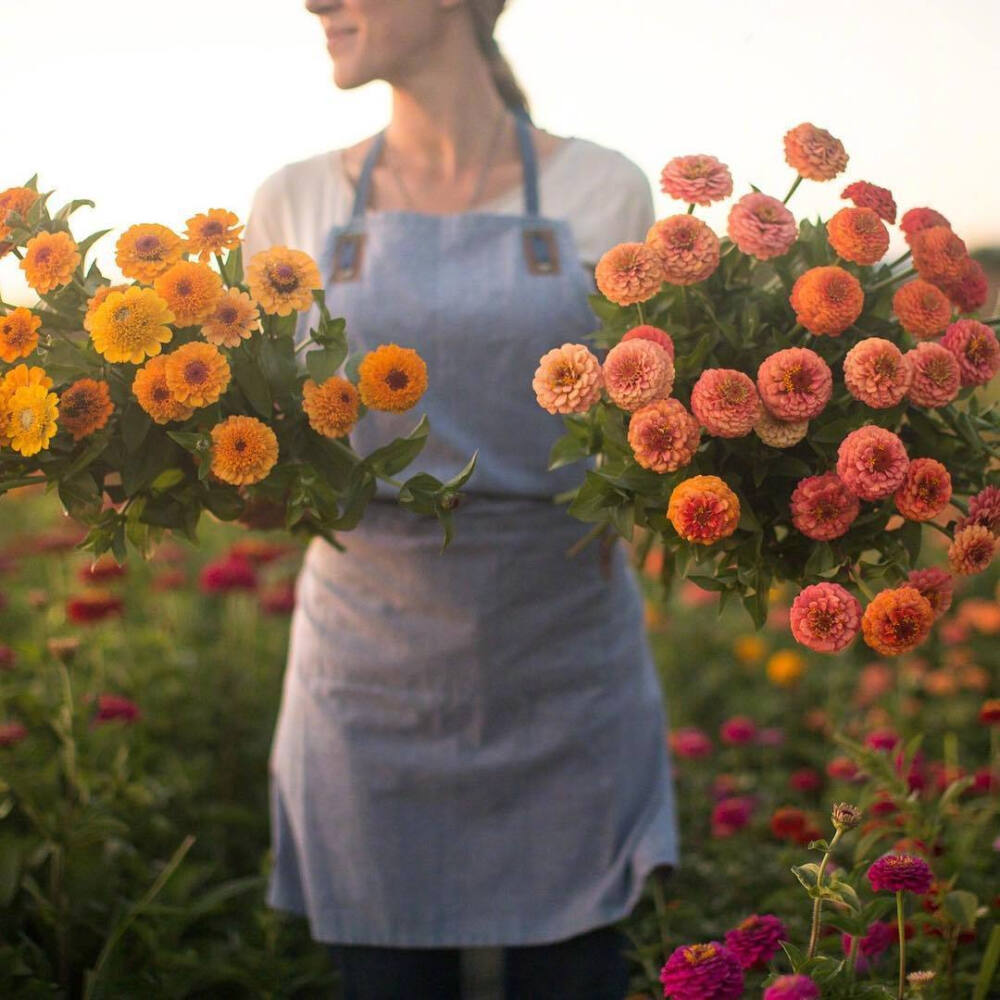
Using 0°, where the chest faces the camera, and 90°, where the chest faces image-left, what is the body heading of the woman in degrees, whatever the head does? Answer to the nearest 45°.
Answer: approximately 0°
